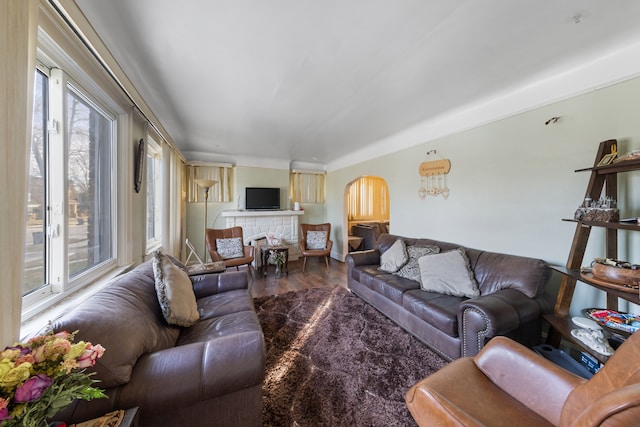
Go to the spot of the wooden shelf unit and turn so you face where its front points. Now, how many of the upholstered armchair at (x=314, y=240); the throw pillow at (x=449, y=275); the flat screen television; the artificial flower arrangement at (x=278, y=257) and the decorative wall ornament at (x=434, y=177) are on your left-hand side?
0

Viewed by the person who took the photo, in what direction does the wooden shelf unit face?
facing the viewer and to the left of the viewer

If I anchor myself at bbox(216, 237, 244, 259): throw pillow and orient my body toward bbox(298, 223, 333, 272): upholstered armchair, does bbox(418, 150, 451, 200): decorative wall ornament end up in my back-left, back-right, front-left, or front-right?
front-right

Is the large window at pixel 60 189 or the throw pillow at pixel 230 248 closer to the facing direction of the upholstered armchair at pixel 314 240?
the large window

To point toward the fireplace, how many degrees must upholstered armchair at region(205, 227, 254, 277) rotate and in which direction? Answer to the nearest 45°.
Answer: approximately 90° to its left

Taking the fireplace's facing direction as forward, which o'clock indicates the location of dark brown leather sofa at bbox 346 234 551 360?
The dark brown leather sofa is roughly at 11 o'clock from the fireplace.

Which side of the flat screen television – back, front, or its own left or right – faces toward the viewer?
front

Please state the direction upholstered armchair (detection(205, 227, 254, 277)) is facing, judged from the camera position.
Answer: facing the viewer and to the right of the viewer

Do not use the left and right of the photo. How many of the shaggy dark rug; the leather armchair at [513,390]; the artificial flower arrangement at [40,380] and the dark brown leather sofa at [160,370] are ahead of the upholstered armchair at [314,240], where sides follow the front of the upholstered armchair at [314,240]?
4

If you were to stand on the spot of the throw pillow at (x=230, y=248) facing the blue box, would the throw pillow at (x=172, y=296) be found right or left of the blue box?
right

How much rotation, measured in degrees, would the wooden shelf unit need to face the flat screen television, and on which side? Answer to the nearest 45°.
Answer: approximately 45° to its right

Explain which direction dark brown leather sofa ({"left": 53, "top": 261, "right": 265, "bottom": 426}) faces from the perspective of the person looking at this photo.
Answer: facing to the right of the viewer

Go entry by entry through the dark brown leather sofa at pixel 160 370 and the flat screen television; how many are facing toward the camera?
1

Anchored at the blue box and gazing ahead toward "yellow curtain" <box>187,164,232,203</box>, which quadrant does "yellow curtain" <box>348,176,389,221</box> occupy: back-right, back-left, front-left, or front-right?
front-right

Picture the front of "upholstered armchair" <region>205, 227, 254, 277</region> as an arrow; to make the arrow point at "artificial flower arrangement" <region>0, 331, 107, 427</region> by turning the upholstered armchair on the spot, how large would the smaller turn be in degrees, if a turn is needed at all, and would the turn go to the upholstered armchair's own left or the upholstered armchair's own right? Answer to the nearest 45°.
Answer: approximately 45° to the upholstered armchair's own right

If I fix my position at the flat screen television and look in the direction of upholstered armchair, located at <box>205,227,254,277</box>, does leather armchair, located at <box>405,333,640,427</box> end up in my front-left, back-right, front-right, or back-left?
front-left

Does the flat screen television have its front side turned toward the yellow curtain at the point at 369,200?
no

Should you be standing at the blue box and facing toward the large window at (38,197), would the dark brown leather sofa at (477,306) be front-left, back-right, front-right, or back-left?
front-right

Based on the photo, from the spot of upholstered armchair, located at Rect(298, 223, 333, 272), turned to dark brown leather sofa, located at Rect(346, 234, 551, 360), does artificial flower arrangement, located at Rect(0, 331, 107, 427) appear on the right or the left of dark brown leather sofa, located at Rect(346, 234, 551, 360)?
right

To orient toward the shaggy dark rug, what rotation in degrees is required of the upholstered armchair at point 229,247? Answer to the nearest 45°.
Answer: approximately 45° to its right

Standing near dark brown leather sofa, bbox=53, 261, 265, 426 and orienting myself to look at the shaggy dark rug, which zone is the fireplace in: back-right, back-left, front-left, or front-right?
front-left

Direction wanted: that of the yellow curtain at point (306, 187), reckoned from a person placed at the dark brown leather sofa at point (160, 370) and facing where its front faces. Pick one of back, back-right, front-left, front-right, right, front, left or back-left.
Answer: front-left

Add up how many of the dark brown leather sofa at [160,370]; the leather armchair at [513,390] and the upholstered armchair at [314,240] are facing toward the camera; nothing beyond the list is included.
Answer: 1
